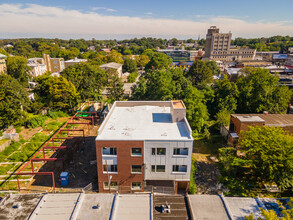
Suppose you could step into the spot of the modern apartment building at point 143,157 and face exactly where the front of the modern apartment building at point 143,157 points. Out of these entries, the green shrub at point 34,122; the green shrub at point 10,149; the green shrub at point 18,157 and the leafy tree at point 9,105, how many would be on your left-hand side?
0

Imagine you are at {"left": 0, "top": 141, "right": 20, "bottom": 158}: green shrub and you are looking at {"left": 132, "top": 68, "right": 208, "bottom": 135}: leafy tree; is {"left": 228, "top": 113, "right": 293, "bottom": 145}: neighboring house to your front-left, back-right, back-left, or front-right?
front-right

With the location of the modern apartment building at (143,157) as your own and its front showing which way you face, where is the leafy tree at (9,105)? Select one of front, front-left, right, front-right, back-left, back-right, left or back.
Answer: back-right

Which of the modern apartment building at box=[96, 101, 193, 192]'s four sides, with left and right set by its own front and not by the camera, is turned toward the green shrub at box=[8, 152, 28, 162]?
right

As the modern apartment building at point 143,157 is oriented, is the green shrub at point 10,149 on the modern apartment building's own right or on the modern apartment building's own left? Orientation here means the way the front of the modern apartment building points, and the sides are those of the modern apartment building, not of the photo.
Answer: on the modern apartment building's own right

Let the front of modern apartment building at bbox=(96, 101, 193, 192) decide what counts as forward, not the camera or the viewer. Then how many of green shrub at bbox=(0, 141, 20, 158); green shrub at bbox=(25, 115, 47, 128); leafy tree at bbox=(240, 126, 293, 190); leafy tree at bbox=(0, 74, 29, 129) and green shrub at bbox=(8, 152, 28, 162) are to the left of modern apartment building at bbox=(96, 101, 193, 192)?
1

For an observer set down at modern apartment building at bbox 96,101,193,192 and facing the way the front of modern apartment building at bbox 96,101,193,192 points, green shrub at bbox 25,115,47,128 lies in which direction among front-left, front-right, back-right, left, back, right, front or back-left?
back-right

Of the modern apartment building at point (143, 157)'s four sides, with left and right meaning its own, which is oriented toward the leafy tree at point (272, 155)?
left

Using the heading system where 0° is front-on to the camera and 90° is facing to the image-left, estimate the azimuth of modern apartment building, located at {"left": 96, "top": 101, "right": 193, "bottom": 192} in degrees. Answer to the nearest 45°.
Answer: approximately 0°

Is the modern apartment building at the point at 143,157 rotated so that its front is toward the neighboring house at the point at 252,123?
no

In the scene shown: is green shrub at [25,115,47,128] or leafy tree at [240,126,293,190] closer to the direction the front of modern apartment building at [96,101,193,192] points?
the leafy tree

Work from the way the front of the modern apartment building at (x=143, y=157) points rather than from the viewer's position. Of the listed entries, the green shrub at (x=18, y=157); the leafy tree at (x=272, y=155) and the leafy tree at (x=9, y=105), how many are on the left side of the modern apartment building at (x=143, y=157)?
1

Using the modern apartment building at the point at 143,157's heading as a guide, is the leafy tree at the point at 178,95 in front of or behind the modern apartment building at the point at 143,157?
behind

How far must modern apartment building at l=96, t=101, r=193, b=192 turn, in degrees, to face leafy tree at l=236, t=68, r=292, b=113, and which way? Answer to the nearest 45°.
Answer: approximately 135° to its left

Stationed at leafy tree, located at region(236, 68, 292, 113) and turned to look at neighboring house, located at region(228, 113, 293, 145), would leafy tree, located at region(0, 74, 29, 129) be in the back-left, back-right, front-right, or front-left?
front-right
